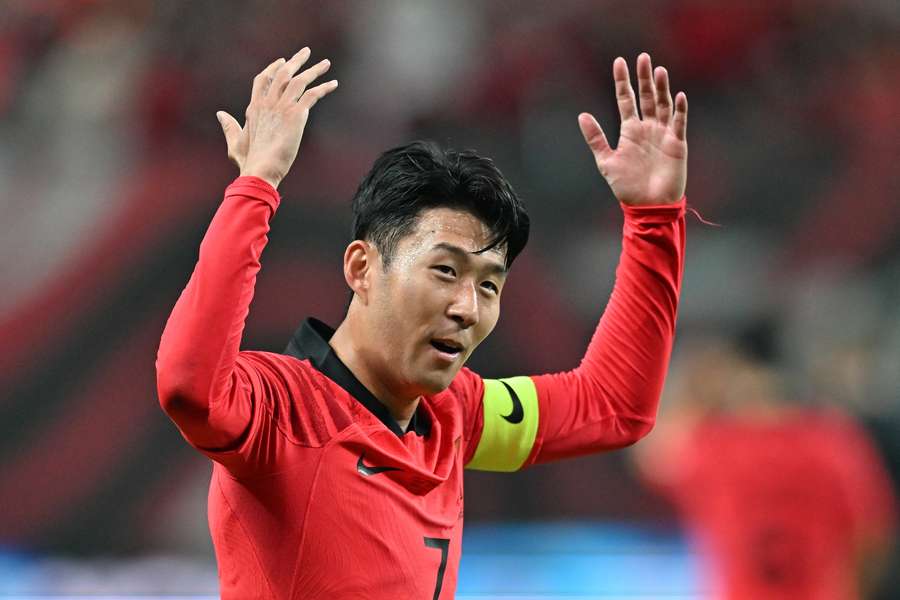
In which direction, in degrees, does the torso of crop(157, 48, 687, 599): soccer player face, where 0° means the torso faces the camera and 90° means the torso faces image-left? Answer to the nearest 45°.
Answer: approximately 315°

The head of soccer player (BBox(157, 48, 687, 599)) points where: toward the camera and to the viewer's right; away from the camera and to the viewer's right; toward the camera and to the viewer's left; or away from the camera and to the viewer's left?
toward the camera and to the viewer's right
